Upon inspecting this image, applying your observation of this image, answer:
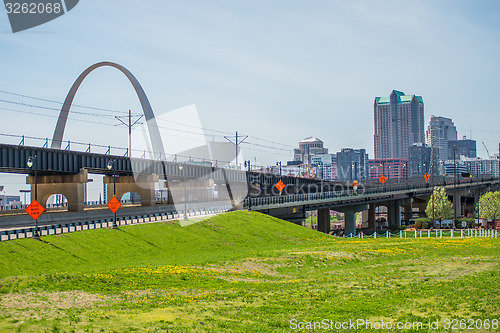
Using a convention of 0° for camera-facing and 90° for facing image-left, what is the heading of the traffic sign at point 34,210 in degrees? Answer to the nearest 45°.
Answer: approximately 0°
